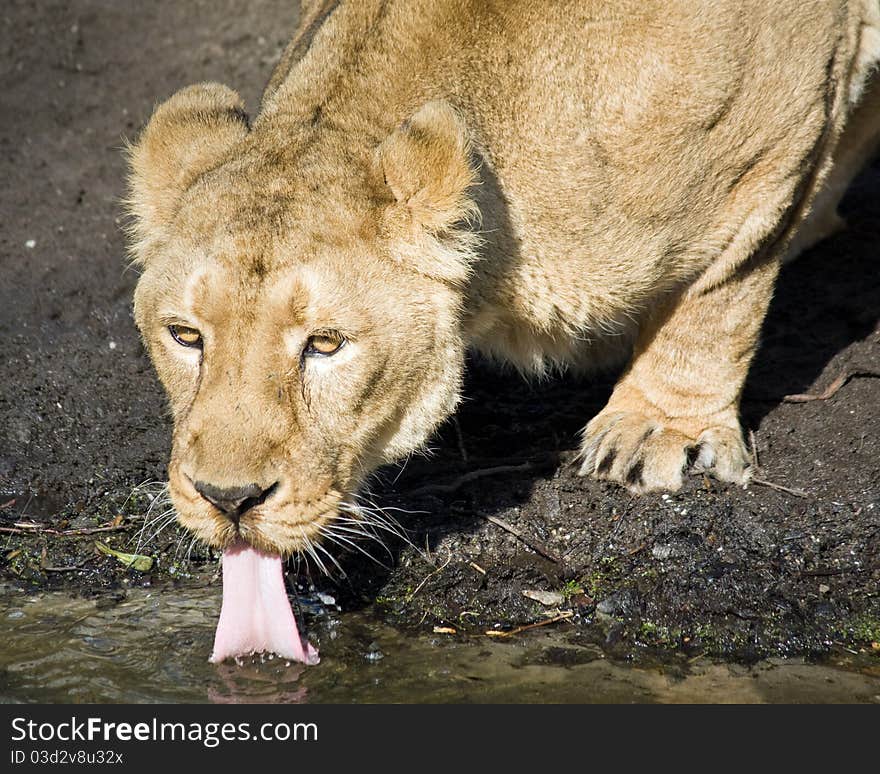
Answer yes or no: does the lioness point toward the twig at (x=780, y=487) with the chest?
no

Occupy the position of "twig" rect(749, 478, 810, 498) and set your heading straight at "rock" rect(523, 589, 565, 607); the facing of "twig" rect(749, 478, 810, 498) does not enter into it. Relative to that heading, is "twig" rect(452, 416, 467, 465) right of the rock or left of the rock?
right

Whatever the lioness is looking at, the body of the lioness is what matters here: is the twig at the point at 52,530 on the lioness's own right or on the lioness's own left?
on the lioness's own right

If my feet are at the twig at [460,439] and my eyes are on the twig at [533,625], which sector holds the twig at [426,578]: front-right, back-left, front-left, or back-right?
front-right

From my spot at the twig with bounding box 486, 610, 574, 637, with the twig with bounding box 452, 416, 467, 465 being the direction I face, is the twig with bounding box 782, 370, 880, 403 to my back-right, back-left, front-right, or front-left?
front-right

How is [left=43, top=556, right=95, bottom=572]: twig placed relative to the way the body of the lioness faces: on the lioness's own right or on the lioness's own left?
on the lioness's own right

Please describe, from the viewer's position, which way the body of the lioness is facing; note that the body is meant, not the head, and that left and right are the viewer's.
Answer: facing the viewer and to the left of the viewer
